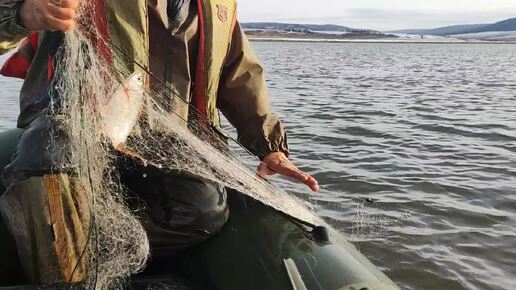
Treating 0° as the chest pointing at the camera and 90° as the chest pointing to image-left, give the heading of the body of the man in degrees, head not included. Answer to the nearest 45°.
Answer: approximately 0°
